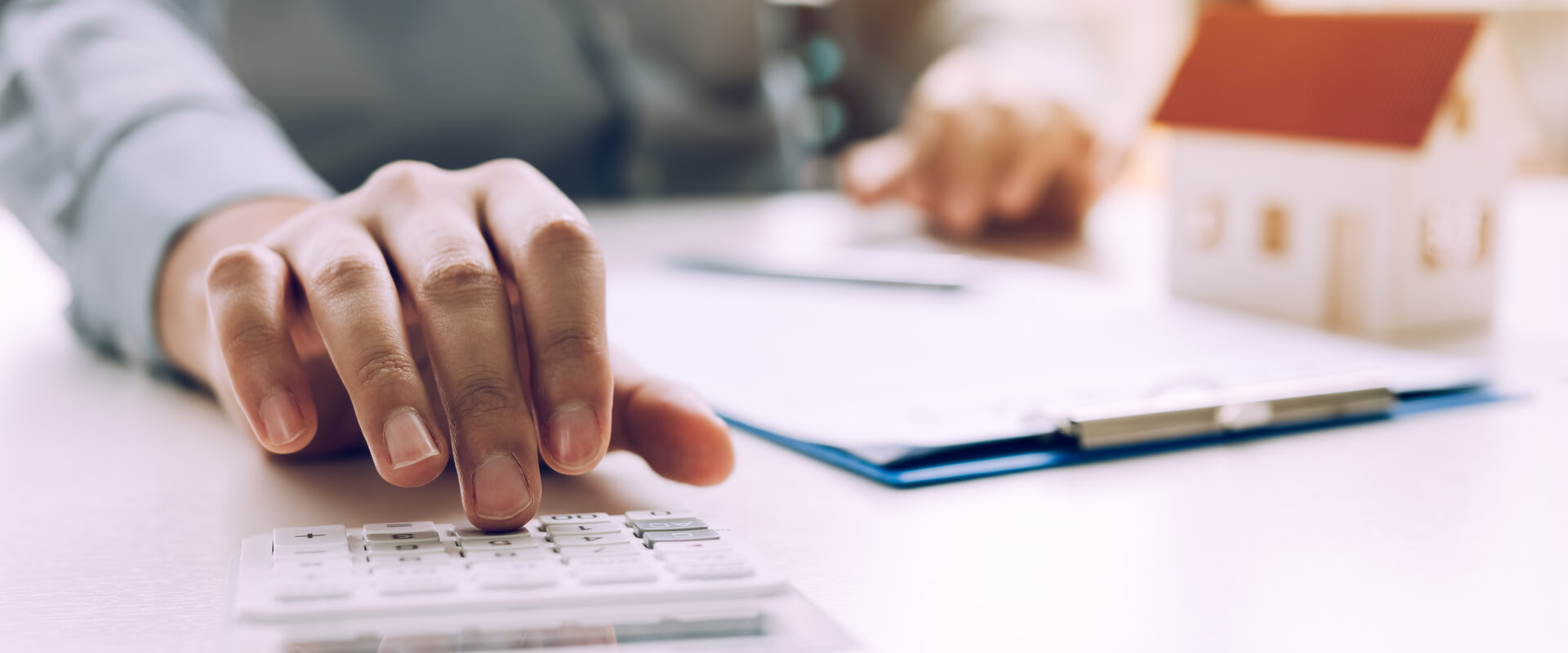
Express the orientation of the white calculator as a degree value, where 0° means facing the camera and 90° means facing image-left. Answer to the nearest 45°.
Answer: approximately 180°

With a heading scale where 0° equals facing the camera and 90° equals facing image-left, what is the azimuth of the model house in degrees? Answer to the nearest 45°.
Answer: approximately 45°

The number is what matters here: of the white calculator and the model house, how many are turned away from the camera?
1

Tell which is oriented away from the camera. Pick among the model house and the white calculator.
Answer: the white calculator
